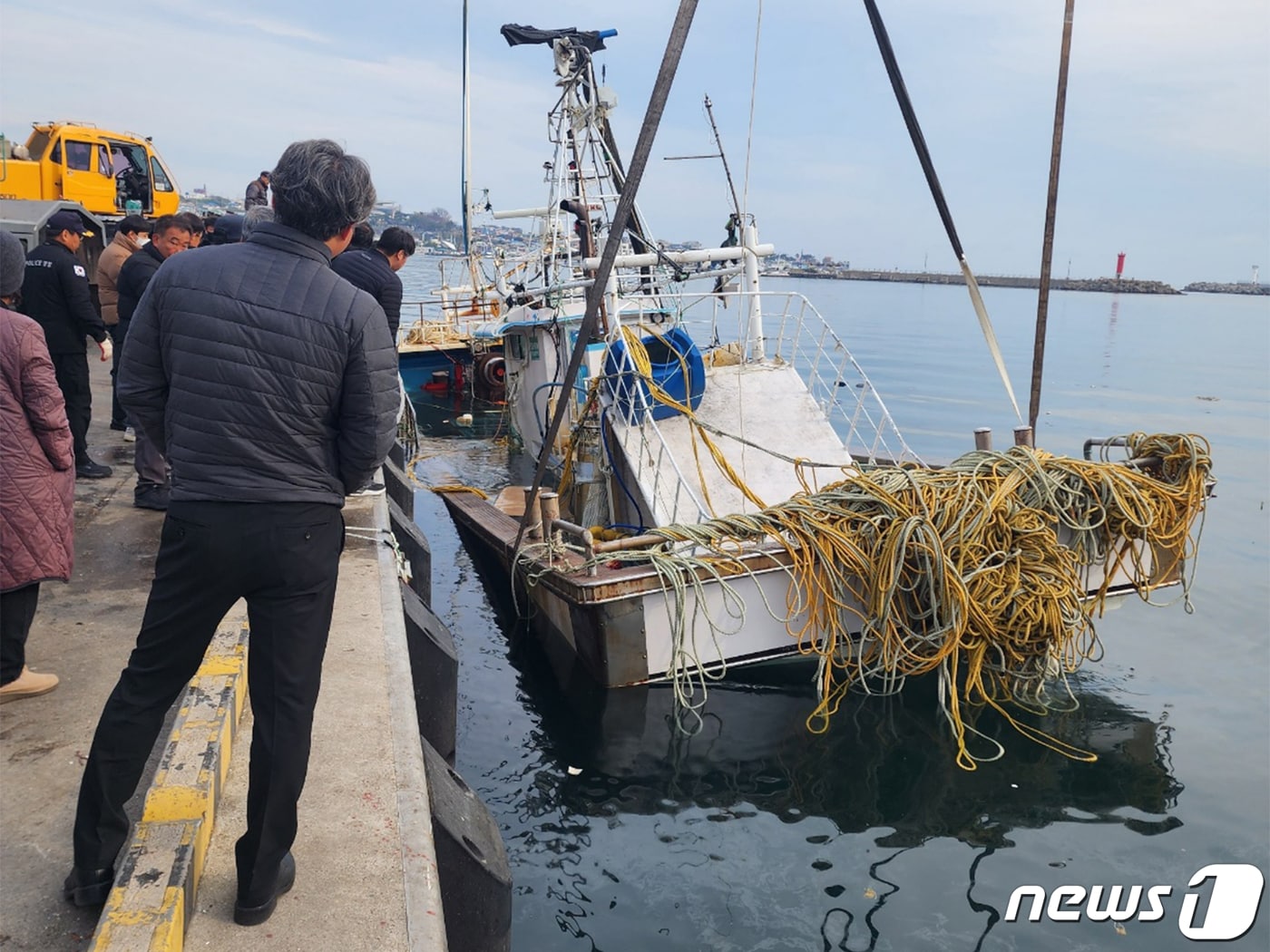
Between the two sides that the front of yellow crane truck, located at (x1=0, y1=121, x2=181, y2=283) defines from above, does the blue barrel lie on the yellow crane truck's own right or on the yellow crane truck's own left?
on the yellow crane truck's own right

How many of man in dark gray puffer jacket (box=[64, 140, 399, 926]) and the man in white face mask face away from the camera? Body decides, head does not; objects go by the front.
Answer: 1

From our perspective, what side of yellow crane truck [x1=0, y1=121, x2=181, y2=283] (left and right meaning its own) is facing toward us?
right

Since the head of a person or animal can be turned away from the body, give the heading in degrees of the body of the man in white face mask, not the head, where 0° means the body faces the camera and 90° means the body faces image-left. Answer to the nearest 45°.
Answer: approximately 270°

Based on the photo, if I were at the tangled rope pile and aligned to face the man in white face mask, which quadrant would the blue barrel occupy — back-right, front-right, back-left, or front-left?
front-right

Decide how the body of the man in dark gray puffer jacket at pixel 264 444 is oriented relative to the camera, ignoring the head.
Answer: away from the camera

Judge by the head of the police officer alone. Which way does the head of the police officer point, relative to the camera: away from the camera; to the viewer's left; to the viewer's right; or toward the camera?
to the viewer's right

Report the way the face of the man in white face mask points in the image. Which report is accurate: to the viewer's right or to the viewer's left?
to the viewer's right

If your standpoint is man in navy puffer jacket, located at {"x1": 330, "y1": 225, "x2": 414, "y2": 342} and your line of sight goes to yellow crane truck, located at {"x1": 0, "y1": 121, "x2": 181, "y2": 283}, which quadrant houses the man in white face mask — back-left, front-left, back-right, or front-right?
front-left

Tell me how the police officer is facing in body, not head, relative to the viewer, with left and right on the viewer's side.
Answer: facing away from the viewer and to the right of the viewer

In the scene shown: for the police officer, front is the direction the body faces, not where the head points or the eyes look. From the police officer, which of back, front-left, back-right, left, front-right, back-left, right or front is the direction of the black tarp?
front
